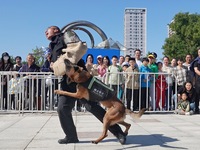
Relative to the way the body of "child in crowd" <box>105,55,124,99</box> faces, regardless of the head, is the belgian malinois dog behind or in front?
in front

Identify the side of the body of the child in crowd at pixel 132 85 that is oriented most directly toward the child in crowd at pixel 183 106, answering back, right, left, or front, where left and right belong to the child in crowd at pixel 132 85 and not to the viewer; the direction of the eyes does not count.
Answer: left

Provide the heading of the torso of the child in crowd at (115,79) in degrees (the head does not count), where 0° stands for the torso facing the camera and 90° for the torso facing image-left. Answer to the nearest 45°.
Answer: approximately 0°

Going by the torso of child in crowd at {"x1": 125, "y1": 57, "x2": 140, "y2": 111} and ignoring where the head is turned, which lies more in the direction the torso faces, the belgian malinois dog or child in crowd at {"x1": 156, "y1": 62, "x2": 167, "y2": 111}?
the belgian malinois dog

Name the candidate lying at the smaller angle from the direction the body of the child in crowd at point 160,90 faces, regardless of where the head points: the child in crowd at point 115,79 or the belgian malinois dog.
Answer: the belgian malinois dog

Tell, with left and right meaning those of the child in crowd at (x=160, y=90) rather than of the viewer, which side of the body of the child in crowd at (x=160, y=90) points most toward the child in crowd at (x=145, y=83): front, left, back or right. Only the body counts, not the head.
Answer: right

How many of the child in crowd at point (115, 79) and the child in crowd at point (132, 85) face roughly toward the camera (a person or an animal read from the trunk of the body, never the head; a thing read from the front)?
2
